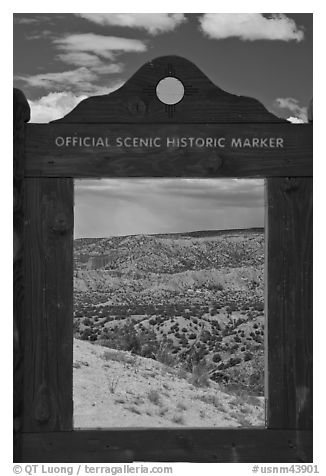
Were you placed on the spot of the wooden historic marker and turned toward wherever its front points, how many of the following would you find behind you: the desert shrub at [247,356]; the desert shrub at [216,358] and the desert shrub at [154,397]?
3

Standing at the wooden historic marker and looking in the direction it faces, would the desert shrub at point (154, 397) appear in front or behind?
behind

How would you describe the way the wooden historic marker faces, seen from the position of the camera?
facing the viewer

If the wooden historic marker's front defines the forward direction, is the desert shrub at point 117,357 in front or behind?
behind

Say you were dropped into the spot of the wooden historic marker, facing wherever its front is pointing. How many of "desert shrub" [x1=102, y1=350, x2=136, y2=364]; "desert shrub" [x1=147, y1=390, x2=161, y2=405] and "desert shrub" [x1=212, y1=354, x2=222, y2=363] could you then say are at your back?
3

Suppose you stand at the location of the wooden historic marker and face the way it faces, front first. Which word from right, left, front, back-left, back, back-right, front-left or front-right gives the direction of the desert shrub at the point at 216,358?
back

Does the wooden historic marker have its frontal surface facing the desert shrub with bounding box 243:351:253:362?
no

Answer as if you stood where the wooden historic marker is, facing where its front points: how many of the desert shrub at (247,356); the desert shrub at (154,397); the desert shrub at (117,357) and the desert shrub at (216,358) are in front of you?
0

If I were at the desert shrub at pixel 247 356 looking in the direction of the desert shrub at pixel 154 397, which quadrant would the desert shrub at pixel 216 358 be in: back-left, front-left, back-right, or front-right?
front-right

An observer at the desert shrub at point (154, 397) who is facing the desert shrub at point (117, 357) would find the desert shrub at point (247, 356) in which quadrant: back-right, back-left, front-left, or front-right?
front-right
